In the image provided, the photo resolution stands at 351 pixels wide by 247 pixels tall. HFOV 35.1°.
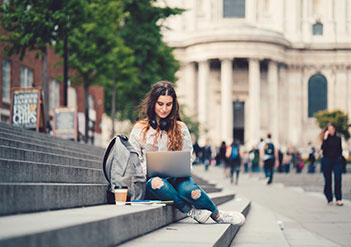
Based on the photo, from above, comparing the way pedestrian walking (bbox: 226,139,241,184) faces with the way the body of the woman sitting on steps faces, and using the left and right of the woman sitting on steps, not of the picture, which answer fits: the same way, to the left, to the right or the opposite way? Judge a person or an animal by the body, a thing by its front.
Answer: the opposite way

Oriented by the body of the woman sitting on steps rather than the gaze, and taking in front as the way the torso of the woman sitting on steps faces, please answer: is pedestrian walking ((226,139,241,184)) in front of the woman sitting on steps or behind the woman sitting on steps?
behind

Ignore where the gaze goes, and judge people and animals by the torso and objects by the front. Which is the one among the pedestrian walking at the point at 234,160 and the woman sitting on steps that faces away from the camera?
the pedestrian walking

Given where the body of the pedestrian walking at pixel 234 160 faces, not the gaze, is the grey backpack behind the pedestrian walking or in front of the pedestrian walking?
behind

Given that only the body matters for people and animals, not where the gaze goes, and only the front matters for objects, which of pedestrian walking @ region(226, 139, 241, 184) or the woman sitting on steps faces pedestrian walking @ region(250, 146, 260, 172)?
pedestrian walking @ region(226, 139, 241, 184)

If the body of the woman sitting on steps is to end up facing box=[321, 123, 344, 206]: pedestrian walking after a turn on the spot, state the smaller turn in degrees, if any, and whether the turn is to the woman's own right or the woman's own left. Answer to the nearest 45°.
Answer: approximately 135° to the woman's own left

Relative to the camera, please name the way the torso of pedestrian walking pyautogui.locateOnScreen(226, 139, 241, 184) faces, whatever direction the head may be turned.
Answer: away from the camera

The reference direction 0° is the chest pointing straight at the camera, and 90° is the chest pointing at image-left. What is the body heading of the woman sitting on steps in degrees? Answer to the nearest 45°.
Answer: approximately 0°

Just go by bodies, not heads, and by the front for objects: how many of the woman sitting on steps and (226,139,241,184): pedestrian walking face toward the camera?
1

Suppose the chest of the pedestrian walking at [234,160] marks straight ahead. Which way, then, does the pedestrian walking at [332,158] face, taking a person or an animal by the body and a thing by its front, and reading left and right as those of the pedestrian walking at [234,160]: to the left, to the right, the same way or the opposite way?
the opposite way

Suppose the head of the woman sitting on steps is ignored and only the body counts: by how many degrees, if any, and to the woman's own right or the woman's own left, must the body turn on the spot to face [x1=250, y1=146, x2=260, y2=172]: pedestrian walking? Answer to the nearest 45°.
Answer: approximately 180°

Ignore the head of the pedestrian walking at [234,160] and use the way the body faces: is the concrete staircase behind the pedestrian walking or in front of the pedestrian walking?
behind
